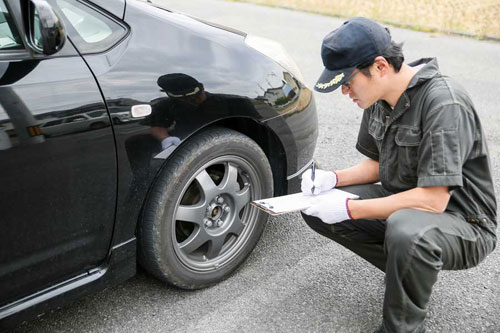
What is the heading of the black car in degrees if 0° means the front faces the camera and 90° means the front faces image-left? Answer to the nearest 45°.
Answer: approximately 225°

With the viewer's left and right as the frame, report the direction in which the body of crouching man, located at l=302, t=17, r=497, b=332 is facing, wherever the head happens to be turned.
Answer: facing the viewer and to the left of the viewer

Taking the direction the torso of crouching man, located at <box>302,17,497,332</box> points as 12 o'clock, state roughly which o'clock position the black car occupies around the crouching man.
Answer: The black car is roughly at 1 o'clock from the crouching man.

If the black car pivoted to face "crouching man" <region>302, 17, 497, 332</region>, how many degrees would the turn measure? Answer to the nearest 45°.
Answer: approximately 45° to its right
